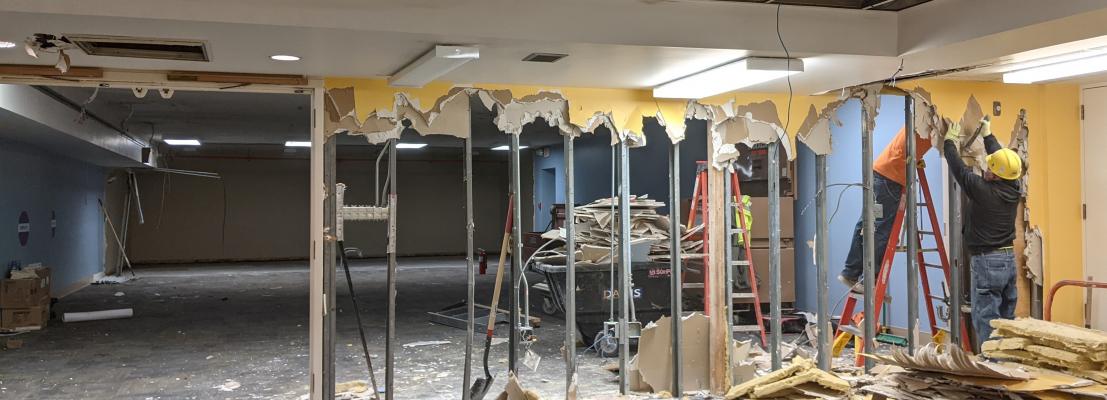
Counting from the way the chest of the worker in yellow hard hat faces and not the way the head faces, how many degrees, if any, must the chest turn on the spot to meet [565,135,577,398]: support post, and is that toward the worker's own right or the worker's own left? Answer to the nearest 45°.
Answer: approximately 90° to the worker's own left

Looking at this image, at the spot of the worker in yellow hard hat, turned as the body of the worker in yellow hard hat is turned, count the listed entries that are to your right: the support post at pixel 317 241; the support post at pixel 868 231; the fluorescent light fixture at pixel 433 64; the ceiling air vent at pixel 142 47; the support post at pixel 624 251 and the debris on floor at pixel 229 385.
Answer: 0

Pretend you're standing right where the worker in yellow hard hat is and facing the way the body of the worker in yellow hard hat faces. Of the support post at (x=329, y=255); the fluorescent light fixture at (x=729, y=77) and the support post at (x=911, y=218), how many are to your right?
0

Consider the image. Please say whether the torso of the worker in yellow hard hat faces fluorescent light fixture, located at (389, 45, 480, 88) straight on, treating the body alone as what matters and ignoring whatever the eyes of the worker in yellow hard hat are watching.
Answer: no

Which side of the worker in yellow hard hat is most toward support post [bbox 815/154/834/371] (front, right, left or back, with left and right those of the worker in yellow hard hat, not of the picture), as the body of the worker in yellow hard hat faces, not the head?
left

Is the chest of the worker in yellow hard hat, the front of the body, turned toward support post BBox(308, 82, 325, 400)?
no

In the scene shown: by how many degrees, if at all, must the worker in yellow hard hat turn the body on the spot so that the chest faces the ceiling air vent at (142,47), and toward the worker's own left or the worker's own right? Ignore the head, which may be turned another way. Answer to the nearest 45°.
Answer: approximately 90° to the worker's own left

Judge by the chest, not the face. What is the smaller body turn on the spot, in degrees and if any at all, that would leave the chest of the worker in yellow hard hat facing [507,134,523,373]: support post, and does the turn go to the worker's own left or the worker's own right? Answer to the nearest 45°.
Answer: approximately 90° to the worker's own left

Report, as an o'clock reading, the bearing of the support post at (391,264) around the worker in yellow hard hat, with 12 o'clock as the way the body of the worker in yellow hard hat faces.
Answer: The support post is roughly at 9 o'clock from the worker in yellow hard hat.

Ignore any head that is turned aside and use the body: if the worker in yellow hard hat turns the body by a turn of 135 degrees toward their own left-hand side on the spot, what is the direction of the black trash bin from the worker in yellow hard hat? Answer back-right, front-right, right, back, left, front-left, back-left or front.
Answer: right

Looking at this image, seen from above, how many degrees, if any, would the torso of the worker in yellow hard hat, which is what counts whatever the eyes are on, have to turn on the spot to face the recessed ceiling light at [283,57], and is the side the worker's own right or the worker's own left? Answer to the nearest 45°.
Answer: approximately 90° to the worker's own left

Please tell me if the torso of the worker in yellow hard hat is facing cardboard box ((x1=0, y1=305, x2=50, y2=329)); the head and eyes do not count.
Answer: no

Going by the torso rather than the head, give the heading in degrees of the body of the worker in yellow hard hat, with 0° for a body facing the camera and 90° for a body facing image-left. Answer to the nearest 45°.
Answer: approximately 135°

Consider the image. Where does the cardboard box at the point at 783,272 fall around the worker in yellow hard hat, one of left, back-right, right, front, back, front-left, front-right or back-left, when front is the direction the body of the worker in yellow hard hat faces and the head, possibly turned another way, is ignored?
front
